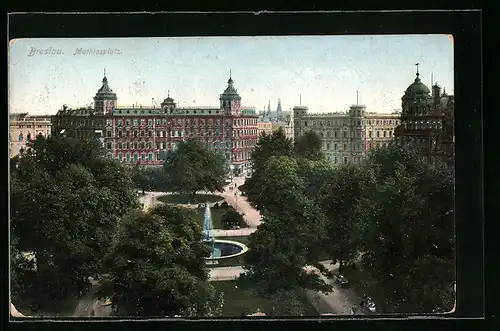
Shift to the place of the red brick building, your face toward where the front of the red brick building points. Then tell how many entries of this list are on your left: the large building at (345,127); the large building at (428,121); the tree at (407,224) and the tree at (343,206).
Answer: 4

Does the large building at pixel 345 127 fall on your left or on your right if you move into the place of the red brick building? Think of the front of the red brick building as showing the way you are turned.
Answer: on your left

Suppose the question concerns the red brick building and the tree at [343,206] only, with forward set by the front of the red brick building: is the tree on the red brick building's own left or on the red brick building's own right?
on the red brick building's own left

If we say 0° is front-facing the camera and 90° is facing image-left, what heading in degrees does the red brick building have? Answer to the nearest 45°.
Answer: approximately 0°

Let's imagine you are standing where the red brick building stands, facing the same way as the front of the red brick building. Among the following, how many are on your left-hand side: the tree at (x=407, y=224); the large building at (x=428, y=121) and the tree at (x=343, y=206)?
3

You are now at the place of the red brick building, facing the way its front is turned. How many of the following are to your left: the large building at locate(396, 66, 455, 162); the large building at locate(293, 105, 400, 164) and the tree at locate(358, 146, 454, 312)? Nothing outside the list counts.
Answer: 3

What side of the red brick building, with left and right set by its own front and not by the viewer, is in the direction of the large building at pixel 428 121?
left
